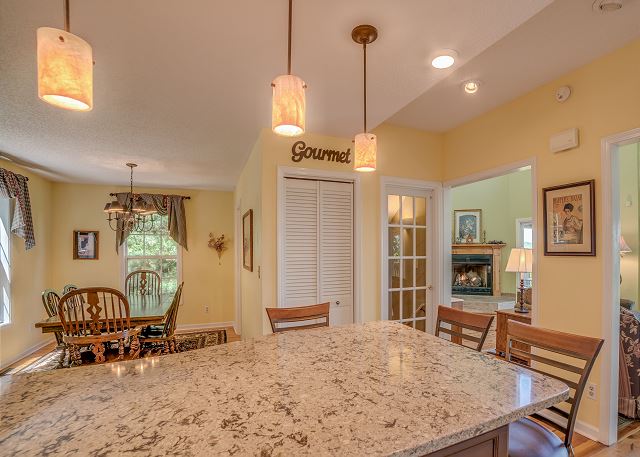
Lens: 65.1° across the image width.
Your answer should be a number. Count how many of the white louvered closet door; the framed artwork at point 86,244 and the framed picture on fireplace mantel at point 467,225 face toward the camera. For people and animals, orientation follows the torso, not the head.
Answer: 3

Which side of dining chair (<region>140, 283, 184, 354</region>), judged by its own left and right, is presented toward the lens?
left

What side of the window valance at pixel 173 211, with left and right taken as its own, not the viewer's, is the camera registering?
front

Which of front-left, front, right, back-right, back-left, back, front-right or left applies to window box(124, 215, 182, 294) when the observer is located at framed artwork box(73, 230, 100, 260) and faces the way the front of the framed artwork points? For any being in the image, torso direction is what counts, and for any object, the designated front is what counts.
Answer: left

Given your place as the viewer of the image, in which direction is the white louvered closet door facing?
facing the viewer

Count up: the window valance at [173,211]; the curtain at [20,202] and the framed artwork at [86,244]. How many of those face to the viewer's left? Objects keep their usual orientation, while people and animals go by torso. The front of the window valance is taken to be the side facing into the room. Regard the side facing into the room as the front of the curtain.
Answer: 0

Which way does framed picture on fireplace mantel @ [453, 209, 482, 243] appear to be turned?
toward the camera

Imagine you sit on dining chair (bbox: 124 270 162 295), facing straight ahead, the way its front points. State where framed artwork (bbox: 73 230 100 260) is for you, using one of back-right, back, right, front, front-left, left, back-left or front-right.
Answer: back-right

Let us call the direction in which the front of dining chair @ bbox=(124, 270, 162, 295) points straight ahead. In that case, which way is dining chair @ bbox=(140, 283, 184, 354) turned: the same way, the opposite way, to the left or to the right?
to the right

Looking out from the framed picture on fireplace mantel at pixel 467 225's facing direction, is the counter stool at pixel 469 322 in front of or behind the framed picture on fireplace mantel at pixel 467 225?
in front

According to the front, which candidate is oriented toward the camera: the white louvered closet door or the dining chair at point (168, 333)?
the white louvered closet door

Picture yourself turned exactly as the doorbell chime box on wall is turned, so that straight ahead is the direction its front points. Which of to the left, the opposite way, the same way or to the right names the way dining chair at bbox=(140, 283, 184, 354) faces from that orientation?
the same way

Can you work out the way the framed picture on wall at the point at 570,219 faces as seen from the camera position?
facing the viewer and to the left of the viewer

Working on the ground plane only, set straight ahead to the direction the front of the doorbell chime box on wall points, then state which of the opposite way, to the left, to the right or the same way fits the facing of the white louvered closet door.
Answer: to the left

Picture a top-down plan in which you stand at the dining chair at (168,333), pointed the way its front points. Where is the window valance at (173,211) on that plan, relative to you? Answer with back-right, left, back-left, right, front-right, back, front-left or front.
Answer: right

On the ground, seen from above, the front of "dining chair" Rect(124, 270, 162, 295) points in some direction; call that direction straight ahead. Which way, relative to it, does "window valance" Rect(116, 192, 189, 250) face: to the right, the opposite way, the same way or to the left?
the same way

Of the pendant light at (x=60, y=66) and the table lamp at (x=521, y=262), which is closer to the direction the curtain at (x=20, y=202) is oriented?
the table lamp

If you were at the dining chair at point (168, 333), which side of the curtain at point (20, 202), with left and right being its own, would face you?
front
